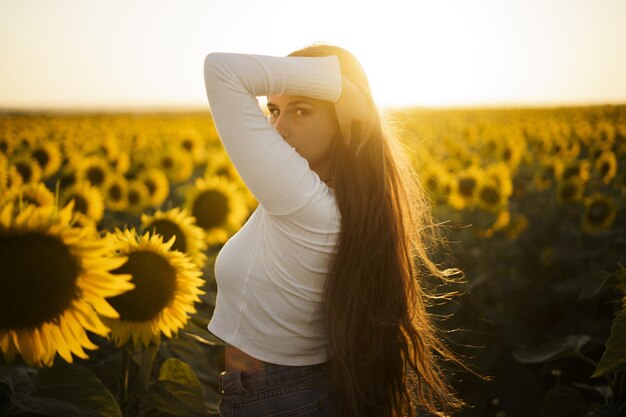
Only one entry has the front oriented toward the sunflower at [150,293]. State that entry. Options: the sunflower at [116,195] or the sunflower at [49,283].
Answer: the sunflower at [116,195]

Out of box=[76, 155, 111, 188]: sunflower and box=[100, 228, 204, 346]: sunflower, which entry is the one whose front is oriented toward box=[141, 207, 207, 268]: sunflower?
box=[76, 155, 111, 188]: sunflower

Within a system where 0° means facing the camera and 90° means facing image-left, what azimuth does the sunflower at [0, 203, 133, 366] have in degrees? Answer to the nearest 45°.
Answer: approximately 0°

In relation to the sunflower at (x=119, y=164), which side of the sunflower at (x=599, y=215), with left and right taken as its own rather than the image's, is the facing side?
right

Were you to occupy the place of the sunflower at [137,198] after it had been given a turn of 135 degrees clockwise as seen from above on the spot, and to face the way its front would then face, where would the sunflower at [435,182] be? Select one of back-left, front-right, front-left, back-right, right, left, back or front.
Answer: back-right

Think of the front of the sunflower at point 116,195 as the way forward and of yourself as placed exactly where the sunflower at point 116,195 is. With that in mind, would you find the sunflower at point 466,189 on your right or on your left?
on your left

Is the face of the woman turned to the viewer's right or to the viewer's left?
to the viewer's left

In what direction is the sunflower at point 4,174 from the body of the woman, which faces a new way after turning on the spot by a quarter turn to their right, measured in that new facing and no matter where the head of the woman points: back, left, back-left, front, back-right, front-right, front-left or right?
front-left

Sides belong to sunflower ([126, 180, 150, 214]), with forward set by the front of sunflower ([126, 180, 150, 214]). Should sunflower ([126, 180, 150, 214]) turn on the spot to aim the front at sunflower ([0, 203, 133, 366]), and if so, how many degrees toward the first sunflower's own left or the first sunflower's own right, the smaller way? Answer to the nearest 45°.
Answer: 0° — it already faces it
